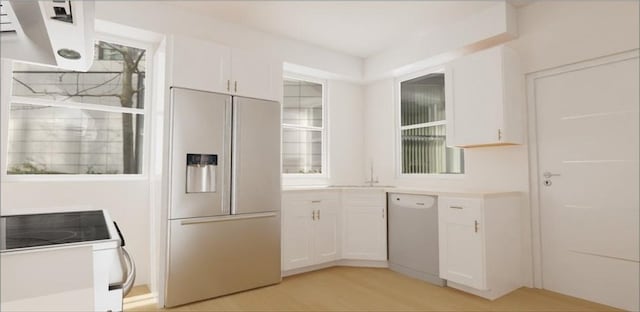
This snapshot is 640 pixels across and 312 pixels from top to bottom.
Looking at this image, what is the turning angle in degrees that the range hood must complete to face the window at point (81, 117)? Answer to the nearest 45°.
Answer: approximately 90° to its left

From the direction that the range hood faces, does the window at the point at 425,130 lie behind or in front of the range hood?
in front

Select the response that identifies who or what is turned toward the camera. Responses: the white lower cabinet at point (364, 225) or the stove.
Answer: the white lower cabinet

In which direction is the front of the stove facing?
to the viewer's right

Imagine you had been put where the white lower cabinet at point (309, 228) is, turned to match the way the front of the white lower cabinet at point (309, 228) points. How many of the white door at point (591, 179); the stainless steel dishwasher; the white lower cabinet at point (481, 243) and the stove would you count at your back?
0

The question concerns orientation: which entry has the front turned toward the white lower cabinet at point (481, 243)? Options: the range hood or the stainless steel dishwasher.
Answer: the range hood

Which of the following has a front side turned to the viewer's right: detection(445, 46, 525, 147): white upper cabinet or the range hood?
the range hood

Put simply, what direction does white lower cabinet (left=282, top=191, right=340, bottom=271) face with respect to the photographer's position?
facing the viewer and to the right of the viewer

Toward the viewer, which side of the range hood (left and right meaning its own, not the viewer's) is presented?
right

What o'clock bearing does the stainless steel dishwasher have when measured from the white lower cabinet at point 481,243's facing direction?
The stainless steel dishwasher is roughly at 2 o'clock from the white lower cabinet.

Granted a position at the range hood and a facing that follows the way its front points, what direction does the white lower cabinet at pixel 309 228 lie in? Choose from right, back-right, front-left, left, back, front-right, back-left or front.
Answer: front-left

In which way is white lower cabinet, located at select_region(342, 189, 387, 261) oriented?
toward the camera

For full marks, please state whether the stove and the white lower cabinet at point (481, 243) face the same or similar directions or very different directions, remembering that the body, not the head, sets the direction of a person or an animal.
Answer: very different directions

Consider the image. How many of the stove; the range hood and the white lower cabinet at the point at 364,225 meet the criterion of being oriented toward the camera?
1

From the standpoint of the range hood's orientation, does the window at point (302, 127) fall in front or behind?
in front

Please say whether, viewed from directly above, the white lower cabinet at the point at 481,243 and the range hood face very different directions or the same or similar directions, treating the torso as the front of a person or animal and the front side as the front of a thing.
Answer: very different directions

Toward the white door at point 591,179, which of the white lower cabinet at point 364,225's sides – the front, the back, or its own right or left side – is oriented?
left

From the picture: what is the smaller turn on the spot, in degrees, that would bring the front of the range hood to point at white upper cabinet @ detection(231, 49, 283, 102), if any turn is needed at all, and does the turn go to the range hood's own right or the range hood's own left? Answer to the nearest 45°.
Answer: approximately 45° to the range hood's own left

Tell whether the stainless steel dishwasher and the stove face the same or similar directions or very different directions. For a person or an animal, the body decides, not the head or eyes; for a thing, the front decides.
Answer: very different directions
